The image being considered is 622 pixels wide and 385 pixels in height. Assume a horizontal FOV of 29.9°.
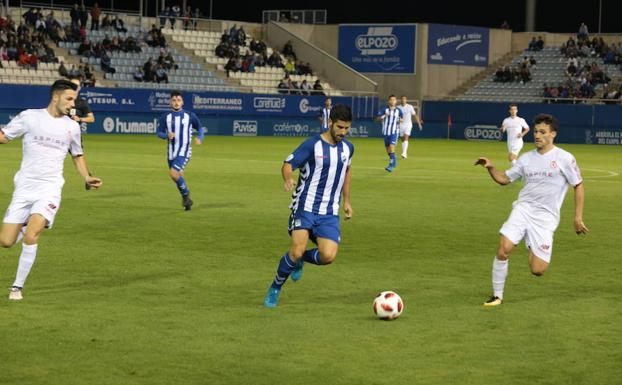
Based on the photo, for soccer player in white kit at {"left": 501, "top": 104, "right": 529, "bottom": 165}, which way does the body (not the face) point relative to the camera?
toward the camera

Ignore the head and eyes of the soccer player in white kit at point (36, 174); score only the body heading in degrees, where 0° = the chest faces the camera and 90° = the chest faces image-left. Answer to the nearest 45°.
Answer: approximately 315°

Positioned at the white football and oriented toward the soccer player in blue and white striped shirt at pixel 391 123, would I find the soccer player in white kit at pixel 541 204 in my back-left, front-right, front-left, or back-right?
front-right

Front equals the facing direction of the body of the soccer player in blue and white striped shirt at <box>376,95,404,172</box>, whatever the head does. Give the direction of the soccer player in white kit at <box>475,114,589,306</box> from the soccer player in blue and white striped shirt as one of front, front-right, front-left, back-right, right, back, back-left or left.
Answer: front

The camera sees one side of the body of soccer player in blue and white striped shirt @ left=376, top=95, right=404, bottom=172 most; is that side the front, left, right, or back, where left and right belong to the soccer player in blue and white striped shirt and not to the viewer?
front

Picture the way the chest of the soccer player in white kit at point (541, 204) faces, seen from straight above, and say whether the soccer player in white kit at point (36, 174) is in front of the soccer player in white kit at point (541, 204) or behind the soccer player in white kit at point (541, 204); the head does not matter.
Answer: in front

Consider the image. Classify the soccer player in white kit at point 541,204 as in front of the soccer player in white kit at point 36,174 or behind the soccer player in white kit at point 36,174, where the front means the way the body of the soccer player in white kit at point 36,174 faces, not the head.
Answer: in front

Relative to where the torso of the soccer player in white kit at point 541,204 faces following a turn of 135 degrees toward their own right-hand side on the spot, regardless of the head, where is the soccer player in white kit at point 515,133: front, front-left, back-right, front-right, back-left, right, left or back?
front

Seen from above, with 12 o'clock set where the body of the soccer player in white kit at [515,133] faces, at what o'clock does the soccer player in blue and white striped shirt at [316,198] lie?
The soccer player in blue and white striped shirt is roughly at 12 o'clock from the soccer player in white kit.

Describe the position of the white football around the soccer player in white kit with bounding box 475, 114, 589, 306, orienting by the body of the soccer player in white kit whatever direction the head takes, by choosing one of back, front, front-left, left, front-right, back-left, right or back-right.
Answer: front

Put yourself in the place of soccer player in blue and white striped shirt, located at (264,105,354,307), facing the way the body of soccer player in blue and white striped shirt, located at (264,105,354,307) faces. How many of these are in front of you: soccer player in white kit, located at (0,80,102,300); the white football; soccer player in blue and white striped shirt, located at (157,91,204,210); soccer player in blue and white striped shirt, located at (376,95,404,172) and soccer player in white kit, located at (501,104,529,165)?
1

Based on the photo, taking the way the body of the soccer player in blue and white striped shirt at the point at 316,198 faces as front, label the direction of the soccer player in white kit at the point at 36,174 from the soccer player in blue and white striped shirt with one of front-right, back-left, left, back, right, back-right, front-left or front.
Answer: back-right
